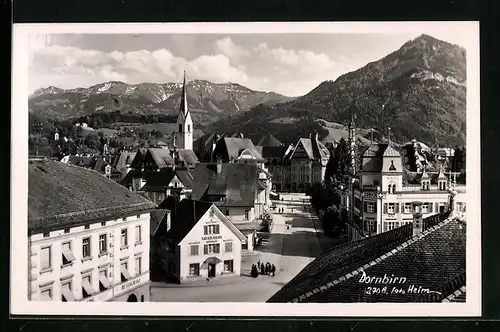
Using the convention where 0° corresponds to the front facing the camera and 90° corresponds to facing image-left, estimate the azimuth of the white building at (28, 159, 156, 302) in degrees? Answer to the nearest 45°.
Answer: approximately 315°

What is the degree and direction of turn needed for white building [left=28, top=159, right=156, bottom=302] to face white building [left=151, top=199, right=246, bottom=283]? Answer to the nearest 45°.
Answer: approximately 45° to its left
